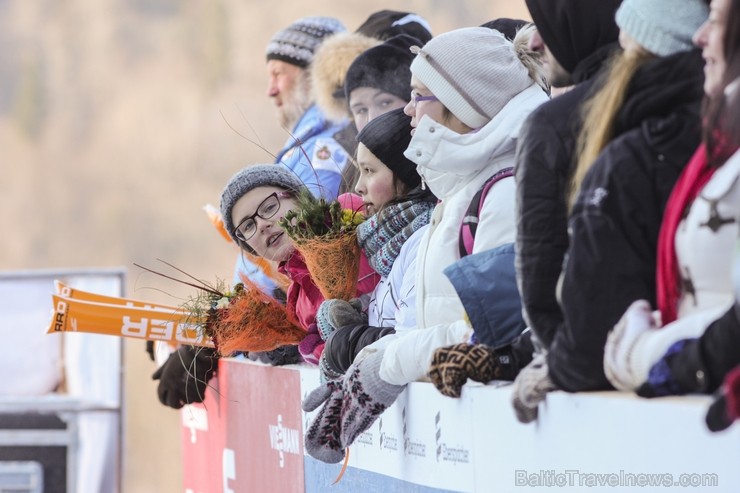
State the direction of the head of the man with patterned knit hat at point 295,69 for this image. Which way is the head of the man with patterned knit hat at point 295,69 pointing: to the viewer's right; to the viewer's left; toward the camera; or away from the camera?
to the viewer's left

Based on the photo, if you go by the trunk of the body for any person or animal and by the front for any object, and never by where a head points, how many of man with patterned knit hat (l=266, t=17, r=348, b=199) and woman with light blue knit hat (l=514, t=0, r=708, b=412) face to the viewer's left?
2

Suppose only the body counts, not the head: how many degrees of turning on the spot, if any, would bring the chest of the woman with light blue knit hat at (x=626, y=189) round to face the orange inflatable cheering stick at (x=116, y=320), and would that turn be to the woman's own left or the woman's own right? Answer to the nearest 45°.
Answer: approximately 45° to the woman's own right

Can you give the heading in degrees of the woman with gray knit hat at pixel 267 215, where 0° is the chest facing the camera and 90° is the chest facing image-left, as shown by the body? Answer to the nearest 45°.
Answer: approximately 45°

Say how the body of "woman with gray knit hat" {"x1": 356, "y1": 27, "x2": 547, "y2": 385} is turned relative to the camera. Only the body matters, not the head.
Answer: to the viewer's left

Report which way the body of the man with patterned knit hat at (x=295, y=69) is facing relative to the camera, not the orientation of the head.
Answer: to the viewer's left

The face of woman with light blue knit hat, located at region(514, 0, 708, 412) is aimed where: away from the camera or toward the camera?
away from the camera

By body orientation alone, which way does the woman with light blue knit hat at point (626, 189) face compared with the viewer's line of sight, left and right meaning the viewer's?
facing to the left of the viewer
